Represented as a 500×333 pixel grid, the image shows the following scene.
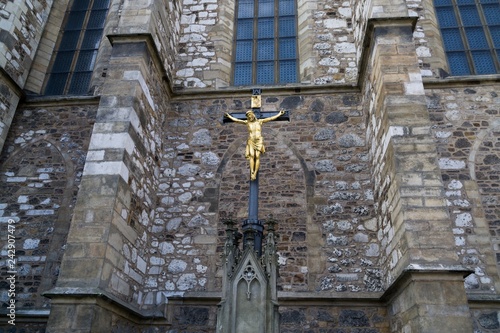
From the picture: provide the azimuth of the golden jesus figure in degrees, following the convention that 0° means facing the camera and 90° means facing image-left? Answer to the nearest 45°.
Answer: approximately 0°

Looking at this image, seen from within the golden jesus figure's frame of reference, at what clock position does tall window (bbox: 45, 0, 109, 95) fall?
The tall window is roughly at 4 o'clock from the golden jesus figure.

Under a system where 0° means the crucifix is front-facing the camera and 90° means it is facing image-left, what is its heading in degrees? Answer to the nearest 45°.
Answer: approximately 0°

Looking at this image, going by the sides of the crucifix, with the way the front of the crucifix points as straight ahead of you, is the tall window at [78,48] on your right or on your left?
on your right
